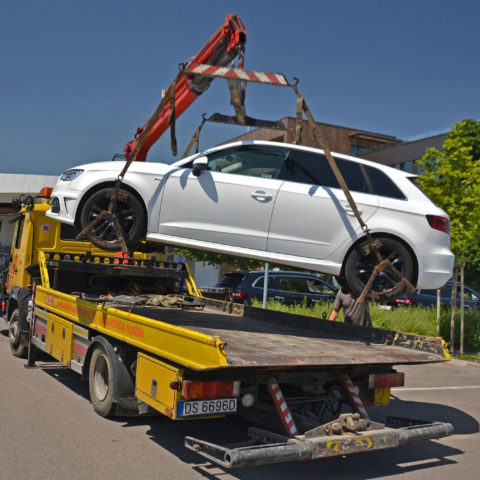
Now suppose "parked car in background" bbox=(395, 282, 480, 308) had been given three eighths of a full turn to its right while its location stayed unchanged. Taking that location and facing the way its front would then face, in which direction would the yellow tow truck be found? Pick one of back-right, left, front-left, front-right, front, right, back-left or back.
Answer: front

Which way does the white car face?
to the viewer's left

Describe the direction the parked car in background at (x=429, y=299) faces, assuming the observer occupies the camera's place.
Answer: facing away from the viewer and to the right of the viewer

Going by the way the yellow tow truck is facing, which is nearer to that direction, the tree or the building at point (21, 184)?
the building

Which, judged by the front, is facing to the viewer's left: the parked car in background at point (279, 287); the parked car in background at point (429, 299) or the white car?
the white car

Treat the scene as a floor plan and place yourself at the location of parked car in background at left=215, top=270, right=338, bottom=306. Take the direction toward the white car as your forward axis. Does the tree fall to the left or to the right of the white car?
left

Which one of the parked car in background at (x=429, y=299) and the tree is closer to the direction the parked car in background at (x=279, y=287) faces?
the parked car in background

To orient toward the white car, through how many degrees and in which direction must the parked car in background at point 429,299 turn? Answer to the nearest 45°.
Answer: approximately 135° to its right

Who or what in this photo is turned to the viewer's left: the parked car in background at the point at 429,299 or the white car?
the white car

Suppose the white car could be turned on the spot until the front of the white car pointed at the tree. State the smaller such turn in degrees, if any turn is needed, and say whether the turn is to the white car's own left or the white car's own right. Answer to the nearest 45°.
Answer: approximately 135° to the white car's own right

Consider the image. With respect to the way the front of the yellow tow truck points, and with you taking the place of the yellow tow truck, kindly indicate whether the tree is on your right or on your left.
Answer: on your right

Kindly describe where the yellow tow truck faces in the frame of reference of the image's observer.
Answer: facing away from the viewer and to the left of the viewer
